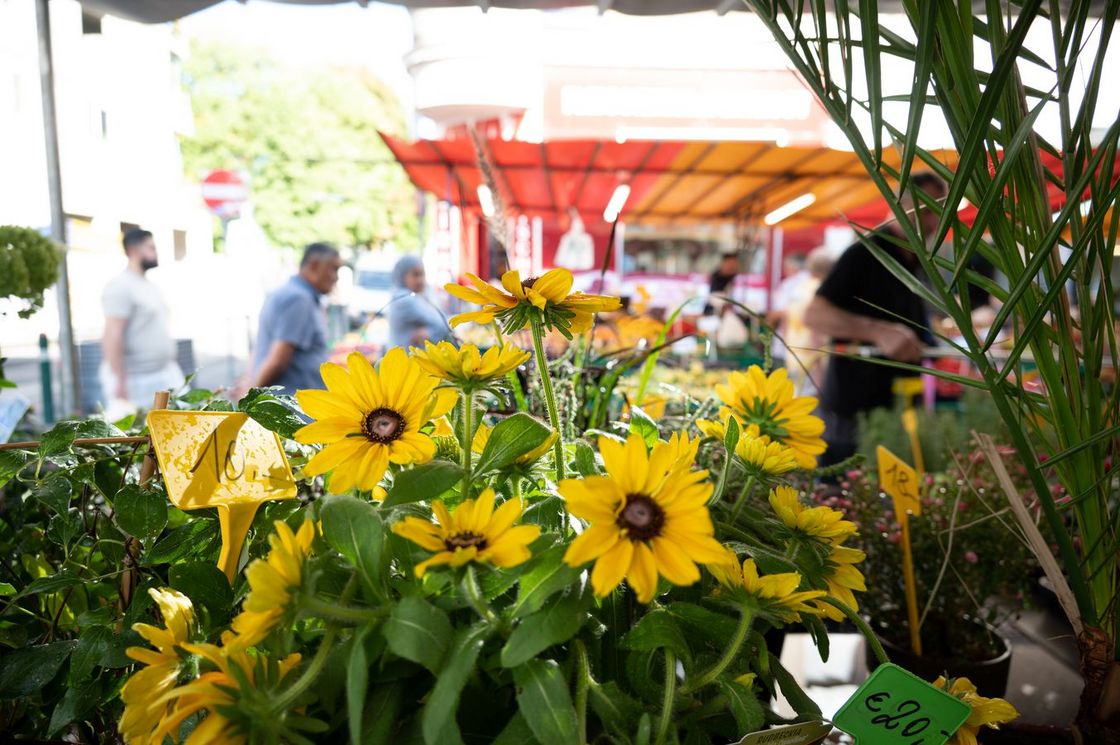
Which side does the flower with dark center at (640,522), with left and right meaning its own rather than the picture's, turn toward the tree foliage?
back

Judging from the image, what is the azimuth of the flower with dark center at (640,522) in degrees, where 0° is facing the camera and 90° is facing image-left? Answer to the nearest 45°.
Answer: approximately 0°

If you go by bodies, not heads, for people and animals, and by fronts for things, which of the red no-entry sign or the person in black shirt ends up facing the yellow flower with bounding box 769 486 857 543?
the red no-entry sign

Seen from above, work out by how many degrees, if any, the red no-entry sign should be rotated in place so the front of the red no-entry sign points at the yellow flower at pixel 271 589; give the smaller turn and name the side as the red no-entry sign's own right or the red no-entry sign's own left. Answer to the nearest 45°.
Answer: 0° — it already faces it

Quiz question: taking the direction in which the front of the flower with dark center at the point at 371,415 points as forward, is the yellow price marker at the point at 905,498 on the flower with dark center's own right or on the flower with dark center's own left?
on the flower with dark center's own left

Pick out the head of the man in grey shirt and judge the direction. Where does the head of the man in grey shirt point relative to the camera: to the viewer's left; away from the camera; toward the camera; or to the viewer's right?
to the viewer's right

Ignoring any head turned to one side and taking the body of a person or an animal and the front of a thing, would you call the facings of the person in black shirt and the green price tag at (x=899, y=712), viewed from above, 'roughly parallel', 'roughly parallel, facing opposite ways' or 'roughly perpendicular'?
roughly perpendicular

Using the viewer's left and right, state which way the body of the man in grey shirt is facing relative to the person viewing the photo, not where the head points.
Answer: facing to the right of the viewer
